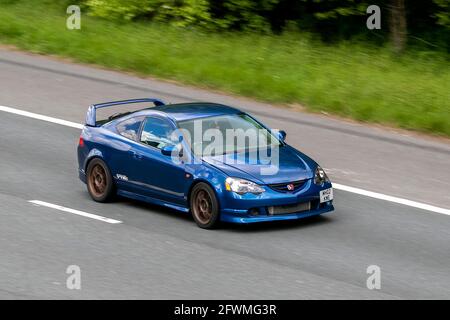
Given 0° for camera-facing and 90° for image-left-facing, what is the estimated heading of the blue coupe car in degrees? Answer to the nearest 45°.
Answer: approximately 315°
